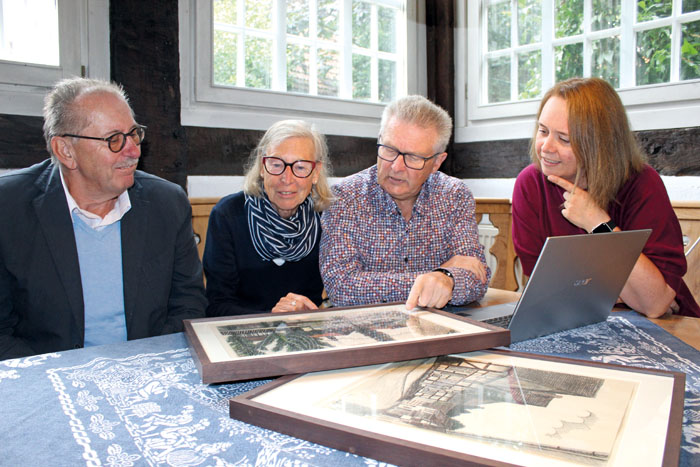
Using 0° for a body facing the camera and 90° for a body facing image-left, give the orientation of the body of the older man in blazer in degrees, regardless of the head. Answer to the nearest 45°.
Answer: approximately 315°

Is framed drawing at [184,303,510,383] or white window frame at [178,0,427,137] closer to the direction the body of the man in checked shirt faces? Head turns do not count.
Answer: the framed drawing

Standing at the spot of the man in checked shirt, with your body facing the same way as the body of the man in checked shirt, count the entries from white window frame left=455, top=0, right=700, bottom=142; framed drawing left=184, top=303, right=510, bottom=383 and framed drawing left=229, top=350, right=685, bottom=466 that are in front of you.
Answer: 2

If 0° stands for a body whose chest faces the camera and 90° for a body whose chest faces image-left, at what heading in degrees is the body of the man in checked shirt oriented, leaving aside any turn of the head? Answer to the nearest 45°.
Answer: approximately 0°

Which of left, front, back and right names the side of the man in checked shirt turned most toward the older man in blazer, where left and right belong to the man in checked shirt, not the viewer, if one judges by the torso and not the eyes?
right

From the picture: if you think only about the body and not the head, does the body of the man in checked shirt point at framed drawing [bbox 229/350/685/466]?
yes
